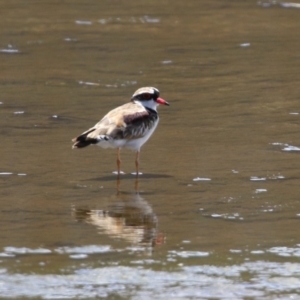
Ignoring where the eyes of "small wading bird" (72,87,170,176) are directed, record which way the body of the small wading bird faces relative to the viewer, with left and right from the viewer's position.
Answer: facing to the right of the viewer
